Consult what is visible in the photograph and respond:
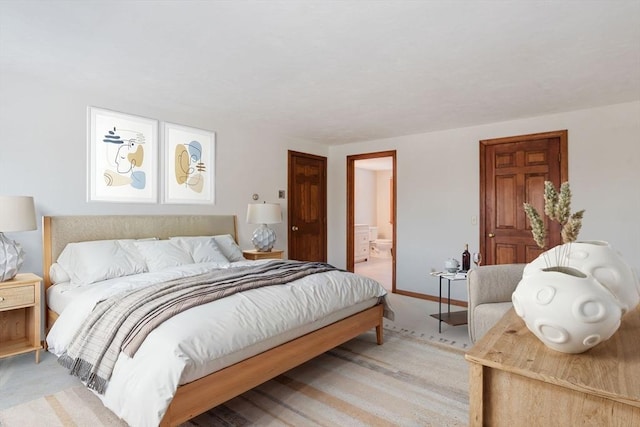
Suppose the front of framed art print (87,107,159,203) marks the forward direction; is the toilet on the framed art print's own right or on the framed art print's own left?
on the framed art print's own left

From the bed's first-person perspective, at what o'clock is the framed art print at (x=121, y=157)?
The framed art print is roughly at 6 o'clock from the bed.

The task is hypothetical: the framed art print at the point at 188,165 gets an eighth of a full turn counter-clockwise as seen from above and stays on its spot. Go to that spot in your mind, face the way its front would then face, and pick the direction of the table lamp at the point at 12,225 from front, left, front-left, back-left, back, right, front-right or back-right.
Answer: back-right

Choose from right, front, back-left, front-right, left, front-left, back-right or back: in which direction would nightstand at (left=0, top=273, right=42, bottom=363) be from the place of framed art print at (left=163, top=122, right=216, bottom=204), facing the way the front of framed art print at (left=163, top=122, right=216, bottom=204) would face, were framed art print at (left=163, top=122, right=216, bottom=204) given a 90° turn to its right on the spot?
front

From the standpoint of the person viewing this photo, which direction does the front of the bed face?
facing the viewer and to the right of the viewer

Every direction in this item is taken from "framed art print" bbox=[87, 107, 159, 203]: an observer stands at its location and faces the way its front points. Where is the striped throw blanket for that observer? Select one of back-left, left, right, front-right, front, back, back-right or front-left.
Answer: front-right

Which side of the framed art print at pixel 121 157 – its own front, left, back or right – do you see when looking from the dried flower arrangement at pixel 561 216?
front

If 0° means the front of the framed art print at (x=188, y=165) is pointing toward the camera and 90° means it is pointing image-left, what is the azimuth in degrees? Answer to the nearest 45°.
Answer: approximately 315°

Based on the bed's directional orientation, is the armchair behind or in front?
in front

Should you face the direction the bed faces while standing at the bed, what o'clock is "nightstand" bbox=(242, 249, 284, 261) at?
The nightstand is roughly at 8 o'clock from the bed.
